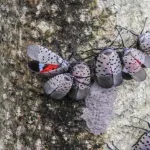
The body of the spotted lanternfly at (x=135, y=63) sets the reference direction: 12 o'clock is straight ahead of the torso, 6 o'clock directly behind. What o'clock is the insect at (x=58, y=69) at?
The insect is roughly at 10 o'clock from the spotted lanternfly.

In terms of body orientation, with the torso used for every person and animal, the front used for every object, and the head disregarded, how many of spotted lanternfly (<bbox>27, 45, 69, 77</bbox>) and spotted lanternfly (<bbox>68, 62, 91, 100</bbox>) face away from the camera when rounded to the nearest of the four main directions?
1

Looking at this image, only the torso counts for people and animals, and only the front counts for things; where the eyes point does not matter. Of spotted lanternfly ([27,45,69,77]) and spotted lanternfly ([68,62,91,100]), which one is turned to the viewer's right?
spotted lanternfly ([27,45,69,77])

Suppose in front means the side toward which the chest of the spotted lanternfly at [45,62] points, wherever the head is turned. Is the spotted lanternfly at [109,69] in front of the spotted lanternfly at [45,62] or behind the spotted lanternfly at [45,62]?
in front

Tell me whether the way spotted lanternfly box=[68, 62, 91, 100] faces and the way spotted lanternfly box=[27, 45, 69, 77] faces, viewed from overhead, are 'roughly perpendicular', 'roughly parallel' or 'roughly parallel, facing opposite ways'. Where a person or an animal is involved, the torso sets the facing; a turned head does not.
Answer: roughly perpendicular

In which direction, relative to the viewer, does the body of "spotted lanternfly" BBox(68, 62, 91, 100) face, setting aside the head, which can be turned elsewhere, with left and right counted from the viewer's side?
facing away from the viewer

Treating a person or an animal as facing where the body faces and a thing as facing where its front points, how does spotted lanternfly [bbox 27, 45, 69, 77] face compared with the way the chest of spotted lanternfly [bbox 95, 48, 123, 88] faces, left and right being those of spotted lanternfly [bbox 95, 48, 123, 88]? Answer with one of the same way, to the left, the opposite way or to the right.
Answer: to the right

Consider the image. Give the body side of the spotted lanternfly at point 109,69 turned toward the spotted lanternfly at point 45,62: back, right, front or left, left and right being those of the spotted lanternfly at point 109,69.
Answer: left

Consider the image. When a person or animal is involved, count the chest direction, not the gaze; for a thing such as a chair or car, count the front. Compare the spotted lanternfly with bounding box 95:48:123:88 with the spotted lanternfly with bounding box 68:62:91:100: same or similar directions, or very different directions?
same or similar directions

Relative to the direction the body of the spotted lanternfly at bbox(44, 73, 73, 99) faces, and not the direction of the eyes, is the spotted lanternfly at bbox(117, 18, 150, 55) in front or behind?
in front

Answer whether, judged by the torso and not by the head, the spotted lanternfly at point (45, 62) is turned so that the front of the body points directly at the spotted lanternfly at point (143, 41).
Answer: yes

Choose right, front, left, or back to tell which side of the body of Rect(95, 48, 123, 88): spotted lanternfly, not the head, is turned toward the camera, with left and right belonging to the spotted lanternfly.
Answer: back
